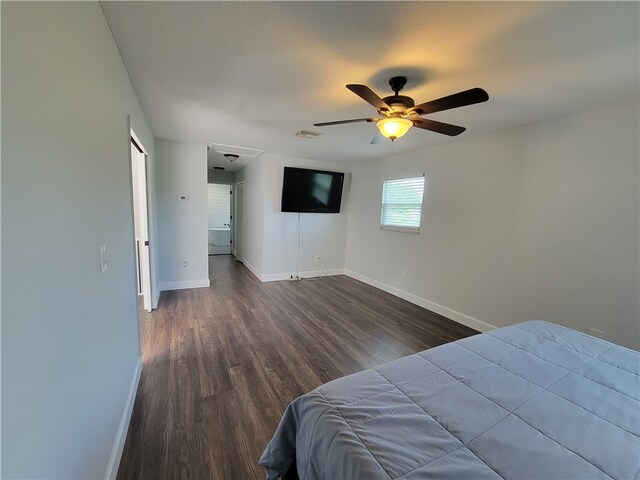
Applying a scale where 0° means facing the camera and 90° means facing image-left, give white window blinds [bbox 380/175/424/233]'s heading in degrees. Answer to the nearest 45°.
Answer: approximately 45°

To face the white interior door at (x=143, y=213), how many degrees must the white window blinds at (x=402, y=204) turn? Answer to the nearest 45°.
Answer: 0° — it already faces it

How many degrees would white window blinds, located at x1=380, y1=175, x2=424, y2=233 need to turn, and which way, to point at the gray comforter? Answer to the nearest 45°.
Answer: approximately 45° to its left

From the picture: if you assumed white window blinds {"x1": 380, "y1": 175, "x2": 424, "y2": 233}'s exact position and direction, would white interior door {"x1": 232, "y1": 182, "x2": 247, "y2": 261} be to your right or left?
on your right

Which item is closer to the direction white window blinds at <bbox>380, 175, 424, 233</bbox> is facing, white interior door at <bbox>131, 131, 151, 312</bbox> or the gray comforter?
the white interior door

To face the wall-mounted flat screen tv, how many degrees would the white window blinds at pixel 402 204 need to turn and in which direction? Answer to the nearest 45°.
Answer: approximately 45° to its right
